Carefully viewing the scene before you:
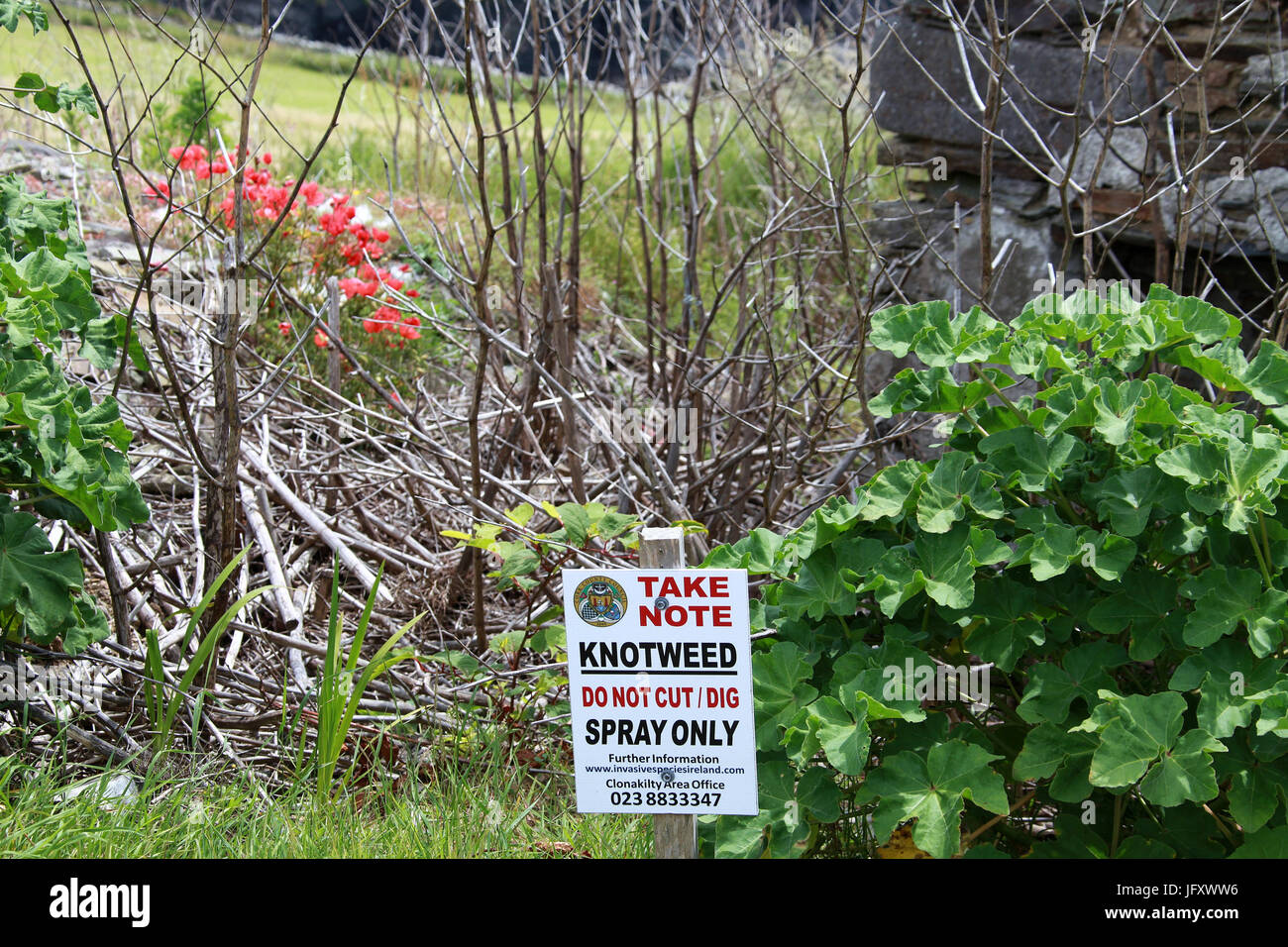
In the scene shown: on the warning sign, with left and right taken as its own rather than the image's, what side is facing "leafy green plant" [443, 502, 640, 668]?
back

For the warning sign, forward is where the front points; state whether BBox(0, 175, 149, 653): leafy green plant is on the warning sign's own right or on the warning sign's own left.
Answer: on the warning sign's own right

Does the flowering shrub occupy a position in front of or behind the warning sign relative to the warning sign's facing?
behind

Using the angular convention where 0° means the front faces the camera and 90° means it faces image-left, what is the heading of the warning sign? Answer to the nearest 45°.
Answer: approximately 0°
